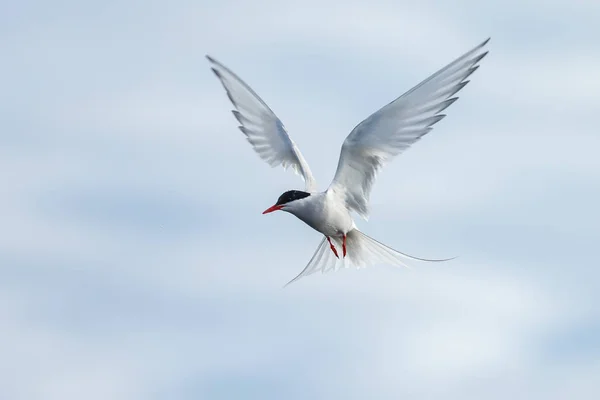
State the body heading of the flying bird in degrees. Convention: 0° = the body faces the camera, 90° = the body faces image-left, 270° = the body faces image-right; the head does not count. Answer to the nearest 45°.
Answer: approximately 45°
